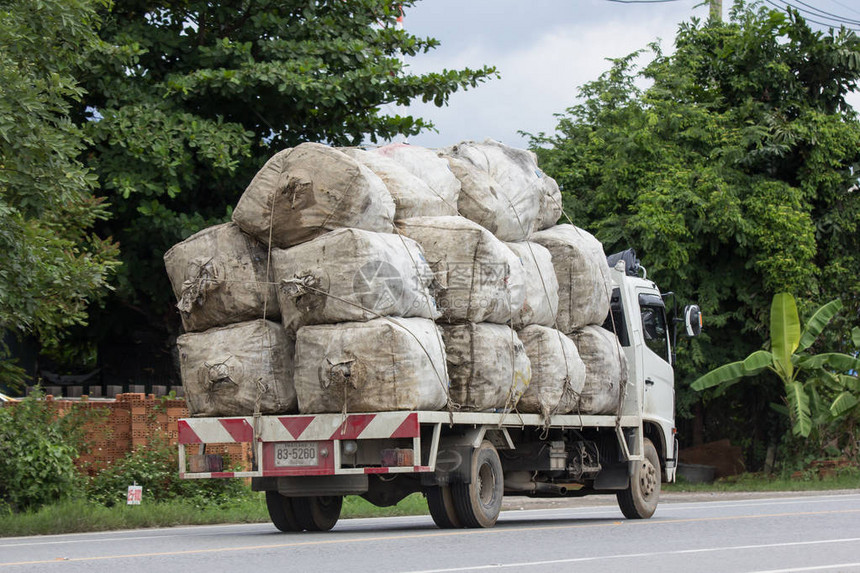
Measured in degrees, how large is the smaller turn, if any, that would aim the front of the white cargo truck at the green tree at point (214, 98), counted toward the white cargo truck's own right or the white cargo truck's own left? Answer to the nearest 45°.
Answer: approximately 90° to the white cargo truck's own left

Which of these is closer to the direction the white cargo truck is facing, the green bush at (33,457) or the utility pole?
the utility pole

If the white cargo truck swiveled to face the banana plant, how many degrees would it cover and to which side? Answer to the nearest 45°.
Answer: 0° — it already faces it

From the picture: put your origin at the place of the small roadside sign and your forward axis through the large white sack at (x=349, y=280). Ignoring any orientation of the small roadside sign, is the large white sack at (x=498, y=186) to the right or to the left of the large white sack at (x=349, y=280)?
left

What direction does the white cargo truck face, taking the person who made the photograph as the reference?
facing away from the viewer and to the right of the viewer

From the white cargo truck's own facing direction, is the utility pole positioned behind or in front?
in front

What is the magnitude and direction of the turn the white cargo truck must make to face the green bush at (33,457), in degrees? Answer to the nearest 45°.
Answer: approximately 90° to its left
